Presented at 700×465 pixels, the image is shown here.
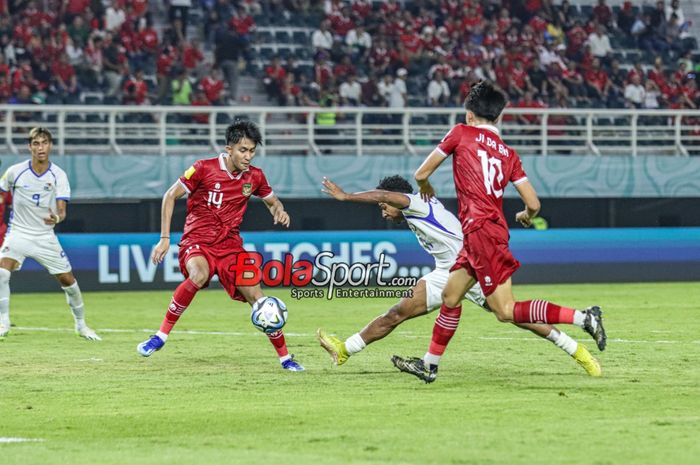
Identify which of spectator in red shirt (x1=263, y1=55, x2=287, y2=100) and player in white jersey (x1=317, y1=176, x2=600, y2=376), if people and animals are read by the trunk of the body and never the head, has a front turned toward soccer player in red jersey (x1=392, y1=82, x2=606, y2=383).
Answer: the spectator in red shirt

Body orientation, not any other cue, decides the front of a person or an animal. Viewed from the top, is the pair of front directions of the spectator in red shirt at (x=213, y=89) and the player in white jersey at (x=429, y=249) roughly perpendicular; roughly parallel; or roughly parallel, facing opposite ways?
roughly perpendicular

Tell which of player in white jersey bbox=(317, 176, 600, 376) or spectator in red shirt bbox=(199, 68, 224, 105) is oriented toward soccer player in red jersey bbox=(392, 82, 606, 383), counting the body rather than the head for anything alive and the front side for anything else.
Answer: the spectator in red shirt

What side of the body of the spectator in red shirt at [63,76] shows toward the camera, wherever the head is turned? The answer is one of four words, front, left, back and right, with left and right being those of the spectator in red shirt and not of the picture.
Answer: front

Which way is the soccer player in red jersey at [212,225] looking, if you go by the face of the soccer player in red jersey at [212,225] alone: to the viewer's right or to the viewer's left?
to the viewer's right

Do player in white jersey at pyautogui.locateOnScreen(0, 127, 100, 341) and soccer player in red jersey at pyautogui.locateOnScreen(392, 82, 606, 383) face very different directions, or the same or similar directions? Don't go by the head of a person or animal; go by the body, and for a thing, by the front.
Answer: very different directions

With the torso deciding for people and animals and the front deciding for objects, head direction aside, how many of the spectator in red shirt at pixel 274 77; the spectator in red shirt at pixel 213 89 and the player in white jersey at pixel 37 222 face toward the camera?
3

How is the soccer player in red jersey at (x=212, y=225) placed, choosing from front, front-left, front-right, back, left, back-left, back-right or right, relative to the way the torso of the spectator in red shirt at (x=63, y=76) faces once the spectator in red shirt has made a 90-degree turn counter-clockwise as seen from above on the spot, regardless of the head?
right

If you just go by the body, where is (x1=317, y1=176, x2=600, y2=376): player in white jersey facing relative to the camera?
to the viewer's left

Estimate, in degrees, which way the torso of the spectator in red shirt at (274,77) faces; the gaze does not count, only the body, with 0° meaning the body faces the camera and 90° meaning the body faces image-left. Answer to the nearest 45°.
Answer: approximately 0°

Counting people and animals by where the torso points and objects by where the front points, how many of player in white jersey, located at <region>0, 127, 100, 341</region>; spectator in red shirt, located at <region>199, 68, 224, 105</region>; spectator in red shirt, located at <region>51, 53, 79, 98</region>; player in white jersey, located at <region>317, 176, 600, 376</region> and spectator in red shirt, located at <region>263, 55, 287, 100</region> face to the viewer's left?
1

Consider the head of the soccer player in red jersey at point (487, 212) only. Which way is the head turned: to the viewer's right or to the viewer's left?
to the viewer's left

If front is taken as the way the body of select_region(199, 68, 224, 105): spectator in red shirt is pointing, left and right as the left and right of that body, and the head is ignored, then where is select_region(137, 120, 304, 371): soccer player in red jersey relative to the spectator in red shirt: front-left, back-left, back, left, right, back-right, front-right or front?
front

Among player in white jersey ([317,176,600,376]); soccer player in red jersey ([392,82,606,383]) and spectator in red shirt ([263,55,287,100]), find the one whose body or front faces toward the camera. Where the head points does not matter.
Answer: the spectator in red shirt

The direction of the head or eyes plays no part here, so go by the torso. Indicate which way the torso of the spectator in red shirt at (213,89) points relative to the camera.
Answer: toward the camera

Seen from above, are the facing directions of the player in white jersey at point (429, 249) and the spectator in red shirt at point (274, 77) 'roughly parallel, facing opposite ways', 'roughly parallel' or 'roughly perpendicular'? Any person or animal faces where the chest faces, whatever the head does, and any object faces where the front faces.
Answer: roughly perpendicular

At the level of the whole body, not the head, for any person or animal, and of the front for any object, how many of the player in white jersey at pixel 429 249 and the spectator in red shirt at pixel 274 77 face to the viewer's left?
1

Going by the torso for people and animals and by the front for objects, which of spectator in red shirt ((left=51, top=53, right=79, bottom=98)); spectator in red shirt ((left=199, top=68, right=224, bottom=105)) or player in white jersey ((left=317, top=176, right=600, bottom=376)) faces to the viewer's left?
the player in white jersey
